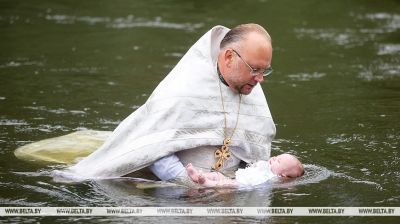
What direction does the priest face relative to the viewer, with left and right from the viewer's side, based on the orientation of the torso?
facing the viewer and to the right of the viewer
